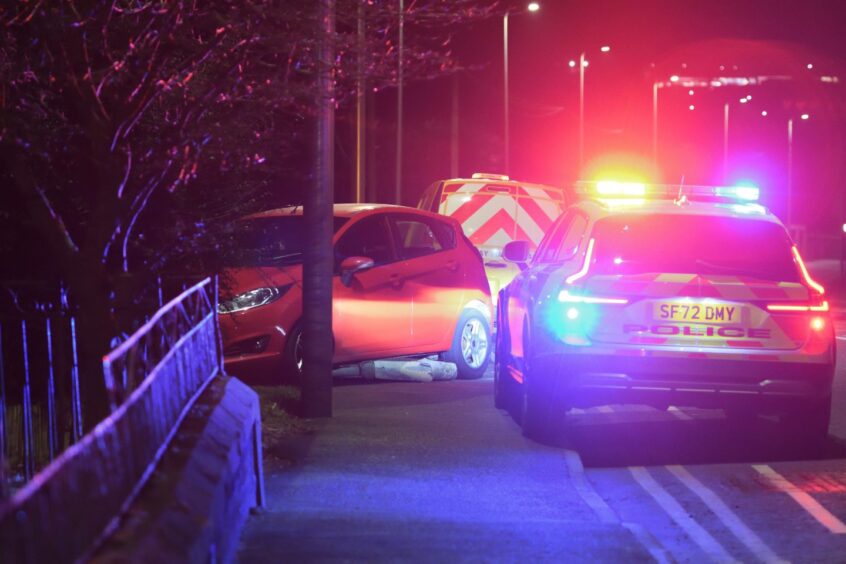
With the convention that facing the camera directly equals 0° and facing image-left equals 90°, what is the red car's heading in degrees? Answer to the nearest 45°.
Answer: approximately 45°

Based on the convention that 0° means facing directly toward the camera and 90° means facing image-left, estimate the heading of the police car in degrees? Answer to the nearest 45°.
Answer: approximately 180°

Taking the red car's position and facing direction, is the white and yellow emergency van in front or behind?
behind

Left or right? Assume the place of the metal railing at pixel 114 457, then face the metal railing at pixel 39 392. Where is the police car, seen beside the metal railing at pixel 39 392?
right

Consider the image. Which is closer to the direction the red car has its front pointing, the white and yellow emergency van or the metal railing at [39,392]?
the metal railing
